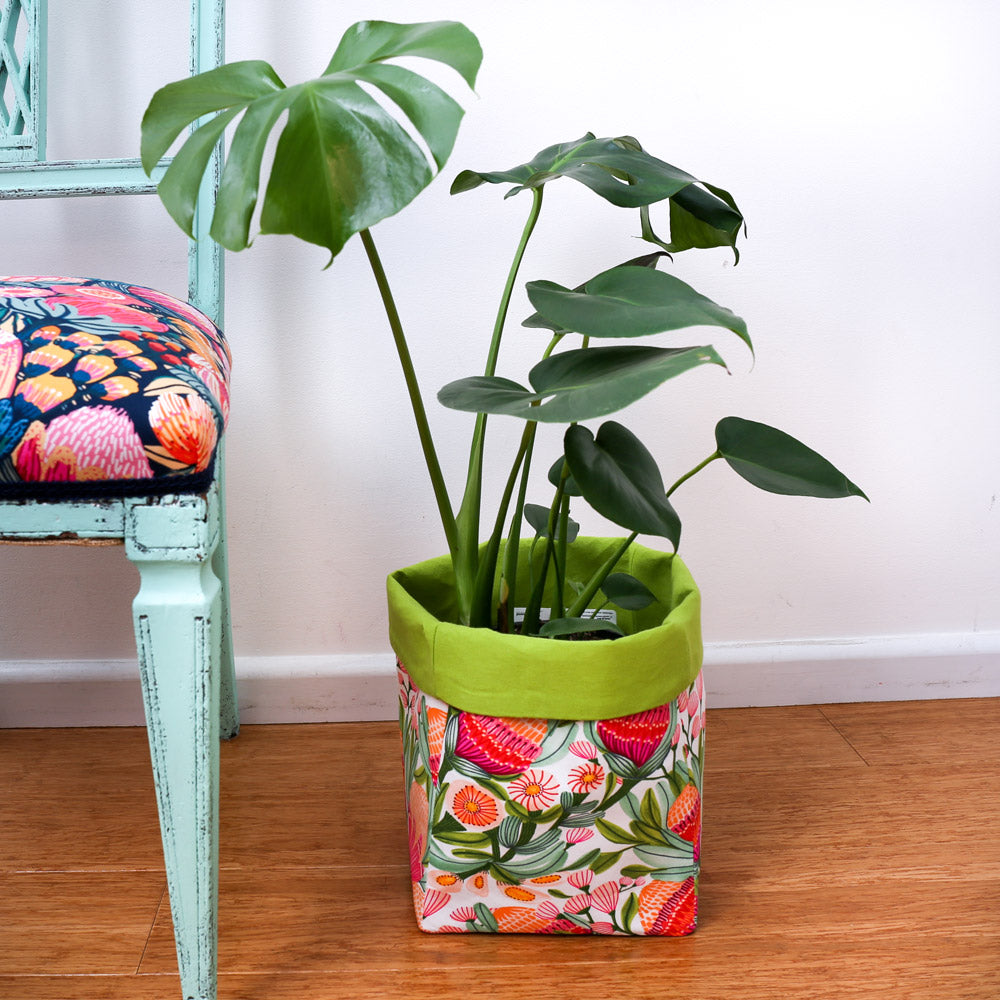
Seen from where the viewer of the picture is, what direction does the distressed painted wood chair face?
facing the viewer
